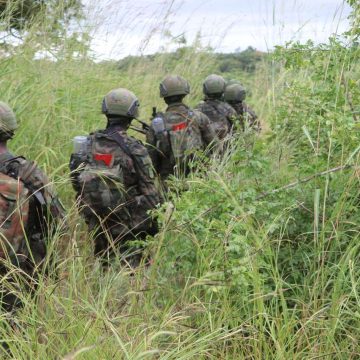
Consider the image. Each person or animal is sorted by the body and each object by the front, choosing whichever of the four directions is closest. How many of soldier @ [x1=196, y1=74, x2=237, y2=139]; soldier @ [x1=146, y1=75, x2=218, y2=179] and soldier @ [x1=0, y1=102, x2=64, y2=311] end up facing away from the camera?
3

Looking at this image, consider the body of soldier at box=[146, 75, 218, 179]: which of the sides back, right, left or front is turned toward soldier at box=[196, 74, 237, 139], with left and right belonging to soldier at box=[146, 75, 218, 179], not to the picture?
front

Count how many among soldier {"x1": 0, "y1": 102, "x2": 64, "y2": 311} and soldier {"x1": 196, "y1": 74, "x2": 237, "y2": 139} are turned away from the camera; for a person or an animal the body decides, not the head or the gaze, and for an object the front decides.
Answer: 2

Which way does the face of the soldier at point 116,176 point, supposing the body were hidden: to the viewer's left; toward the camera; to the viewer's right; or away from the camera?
away from the camera

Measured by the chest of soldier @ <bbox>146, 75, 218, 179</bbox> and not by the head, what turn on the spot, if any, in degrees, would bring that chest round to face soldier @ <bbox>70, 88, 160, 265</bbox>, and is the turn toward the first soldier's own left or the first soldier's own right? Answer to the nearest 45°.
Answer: approximately 180°

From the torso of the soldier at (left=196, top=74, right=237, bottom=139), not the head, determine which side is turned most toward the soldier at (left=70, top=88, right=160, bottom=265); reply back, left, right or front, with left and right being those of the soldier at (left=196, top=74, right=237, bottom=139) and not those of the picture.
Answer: back

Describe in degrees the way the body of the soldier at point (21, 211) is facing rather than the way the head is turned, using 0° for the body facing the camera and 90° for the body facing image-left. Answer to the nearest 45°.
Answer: approximately 180°

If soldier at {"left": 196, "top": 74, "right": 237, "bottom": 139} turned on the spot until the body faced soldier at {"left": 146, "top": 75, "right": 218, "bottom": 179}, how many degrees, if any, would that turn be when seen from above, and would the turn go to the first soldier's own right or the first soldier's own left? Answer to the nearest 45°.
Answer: approximately 180°

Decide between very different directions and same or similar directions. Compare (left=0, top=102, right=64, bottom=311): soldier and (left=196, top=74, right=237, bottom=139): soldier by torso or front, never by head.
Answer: same or similar directions

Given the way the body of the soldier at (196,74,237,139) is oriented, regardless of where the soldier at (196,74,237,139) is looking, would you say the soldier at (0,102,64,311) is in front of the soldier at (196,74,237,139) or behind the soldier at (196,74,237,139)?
behind

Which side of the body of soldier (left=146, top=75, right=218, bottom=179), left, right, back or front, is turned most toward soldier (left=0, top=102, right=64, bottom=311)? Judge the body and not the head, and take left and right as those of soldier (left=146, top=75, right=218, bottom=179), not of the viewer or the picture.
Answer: back

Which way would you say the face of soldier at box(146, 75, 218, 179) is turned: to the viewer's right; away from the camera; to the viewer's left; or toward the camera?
away from the camera

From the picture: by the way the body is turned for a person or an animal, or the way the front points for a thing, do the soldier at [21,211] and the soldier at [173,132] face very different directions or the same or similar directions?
same or similar directions

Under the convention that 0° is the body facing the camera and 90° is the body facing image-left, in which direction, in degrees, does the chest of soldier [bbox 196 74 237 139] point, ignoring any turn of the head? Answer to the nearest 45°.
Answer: approximately 180°

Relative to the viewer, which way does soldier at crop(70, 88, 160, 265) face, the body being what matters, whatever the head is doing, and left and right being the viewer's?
facing away from the viewer and to the right of the viewer

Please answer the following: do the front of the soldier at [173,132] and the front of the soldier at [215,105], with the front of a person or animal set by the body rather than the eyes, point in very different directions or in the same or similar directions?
same or similar directions

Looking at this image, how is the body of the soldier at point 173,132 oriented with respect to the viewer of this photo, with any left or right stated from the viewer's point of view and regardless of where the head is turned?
facing away from the viewer
